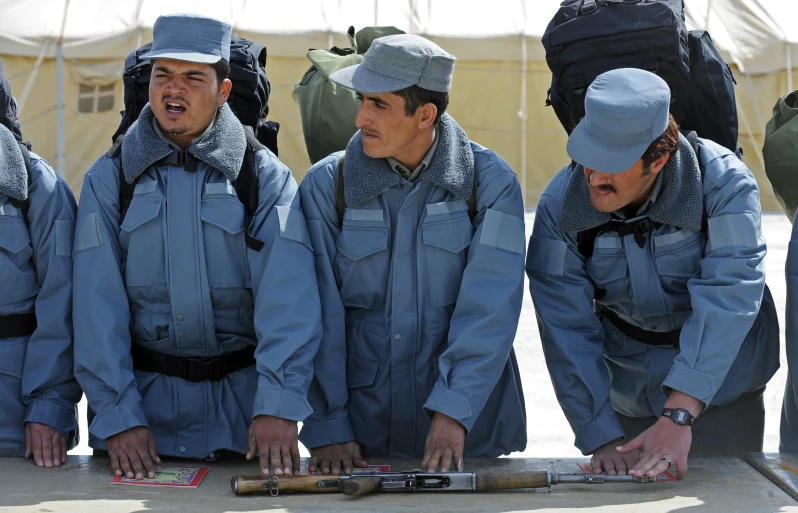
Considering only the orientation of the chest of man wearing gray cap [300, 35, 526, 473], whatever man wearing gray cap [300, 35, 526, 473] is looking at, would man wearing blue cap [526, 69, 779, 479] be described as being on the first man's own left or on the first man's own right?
on the first man's own left

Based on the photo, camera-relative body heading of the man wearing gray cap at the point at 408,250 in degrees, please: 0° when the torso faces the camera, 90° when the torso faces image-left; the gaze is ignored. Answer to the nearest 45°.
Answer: approximately 0°

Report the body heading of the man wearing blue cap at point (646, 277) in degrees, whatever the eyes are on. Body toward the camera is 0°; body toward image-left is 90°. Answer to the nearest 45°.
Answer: approximately 45°

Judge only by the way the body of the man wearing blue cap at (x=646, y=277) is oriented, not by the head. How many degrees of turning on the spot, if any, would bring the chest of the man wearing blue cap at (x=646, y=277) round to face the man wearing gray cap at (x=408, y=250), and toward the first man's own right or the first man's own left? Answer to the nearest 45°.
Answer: approximately 45° to the first man's own right

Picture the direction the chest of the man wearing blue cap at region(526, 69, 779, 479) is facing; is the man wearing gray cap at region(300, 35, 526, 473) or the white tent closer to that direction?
the man wearing gray cap

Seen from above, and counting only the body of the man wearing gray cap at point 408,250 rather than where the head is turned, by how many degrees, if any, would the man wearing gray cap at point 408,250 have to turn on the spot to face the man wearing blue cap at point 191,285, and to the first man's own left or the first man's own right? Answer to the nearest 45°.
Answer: approximately 90° to the first man's own right

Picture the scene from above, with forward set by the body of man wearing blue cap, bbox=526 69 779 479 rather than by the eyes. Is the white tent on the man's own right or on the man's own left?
on the man's own right

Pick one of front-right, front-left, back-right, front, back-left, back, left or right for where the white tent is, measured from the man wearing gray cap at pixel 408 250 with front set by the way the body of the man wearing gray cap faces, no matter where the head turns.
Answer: back
